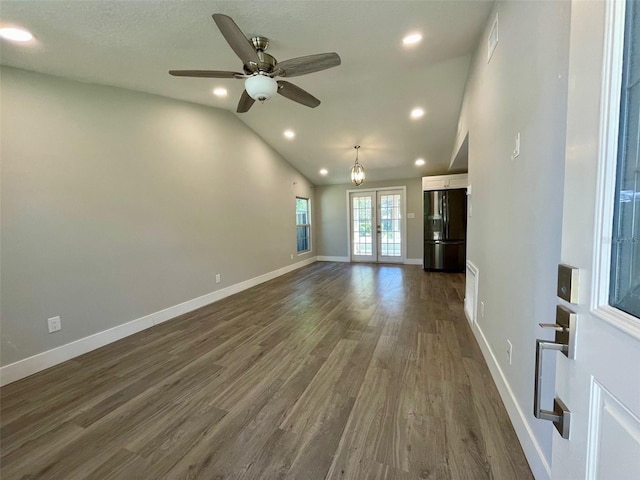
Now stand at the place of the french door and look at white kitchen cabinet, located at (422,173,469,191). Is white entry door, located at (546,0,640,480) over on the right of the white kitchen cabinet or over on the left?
right

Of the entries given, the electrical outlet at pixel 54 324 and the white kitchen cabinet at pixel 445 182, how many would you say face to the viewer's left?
0

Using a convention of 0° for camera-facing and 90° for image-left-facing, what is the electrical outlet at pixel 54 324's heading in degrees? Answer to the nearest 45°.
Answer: approximately 315°

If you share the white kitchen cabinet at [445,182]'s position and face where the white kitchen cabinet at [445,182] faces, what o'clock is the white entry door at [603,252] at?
The white entry door is roughly at 12 o'clock from the white kitchen cabinet.

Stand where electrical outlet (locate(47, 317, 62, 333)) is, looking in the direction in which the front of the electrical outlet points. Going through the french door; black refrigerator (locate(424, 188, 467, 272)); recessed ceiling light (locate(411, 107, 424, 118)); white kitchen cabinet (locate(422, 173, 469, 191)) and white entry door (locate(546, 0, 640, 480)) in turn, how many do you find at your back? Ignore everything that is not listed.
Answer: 0

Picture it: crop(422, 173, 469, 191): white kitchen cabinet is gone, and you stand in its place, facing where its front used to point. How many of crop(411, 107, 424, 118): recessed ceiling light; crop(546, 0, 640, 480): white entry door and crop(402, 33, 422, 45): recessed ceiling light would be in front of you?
3

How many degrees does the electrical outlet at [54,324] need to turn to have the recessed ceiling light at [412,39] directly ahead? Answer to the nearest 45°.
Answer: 0° — it already faces it

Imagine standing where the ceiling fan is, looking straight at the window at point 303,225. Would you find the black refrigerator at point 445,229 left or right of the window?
right

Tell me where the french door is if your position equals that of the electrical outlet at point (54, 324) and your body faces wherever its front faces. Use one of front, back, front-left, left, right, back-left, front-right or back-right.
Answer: front-left

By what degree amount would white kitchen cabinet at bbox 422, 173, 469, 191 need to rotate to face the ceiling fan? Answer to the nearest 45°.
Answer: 0° — it already faces it

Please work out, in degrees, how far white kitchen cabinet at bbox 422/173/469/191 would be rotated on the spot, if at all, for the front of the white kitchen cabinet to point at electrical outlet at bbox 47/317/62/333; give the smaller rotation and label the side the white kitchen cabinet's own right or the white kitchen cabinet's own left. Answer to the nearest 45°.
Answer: approximately 45° to the white kitchen cabinet's own right

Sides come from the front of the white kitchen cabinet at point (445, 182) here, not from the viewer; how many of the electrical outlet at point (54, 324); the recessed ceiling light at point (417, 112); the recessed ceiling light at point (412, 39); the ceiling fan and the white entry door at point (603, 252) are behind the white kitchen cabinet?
0

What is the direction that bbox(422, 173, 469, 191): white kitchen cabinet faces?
toward the camera

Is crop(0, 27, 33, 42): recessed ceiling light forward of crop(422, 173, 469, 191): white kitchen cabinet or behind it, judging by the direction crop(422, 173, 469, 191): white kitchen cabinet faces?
forward

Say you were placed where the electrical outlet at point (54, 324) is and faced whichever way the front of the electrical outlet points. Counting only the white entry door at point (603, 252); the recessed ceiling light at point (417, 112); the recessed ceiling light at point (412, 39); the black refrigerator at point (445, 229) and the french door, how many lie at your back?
0
